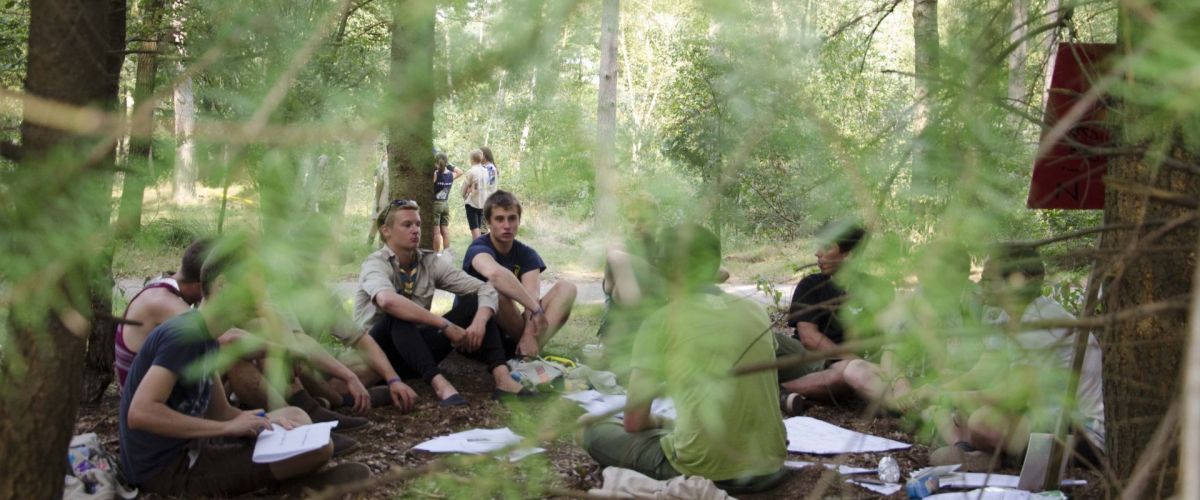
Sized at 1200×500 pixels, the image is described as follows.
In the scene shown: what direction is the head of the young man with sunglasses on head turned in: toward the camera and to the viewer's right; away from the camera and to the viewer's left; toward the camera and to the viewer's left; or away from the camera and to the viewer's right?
toward the camera and to the viewer's right

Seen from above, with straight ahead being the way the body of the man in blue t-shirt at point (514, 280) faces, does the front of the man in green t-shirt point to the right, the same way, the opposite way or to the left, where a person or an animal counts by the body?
the opposite way

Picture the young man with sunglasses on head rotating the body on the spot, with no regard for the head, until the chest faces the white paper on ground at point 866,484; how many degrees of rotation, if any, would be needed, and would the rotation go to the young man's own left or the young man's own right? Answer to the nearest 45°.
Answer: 0° — they already face it

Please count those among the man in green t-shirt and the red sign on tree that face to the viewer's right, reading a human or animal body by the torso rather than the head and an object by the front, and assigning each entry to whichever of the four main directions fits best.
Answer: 0

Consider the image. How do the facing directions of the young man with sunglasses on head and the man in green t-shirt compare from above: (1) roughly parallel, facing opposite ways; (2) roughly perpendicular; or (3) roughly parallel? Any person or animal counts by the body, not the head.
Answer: roughly parallel, facing opposite ways

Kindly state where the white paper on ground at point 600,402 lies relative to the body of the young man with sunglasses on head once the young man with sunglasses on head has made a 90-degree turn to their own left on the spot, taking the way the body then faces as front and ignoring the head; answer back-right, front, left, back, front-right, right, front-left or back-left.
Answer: right

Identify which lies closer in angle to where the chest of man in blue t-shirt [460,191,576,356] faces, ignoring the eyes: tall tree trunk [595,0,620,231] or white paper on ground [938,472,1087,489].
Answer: the white paper on ground

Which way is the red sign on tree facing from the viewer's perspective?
toward the camera

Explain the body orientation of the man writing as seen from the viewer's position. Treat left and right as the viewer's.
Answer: facing to the right of the viewer

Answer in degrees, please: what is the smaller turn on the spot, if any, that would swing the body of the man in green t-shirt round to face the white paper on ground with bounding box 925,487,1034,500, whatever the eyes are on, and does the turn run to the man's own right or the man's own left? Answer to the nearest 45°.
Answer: approximately 90° to the man's own right

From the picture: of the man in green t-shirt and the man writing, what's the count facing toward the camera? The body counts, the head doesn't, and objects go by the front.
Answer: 0

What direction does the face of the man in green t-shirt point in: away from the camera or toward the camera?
away from the camera

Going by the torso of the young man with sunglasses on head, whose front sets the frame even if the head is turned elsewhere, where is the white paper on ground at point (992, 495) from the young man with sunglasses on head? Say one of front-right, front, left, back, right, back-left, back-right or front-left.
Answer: front

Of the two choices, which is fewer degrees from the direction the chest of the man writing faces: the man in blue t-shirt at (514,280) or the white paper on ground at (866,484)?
the white paper on ground
